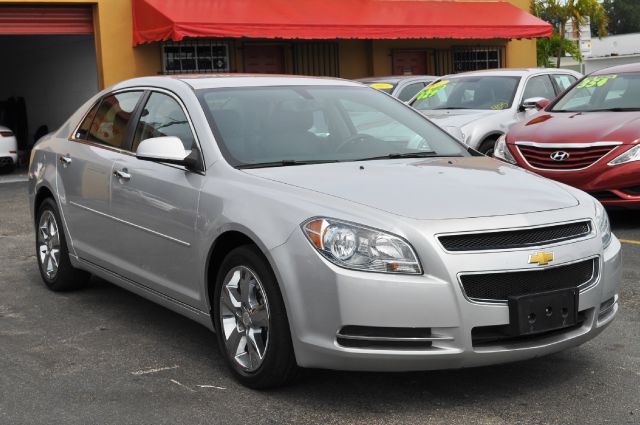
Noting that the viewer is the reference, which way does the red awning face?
facing the viewer

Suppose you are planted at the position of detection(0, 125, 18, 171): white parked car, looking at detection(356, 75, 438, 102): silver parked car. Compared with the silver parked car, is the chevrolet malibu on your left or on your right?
right

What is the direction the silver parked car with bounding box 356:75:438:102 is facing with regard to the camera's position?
facing the viewer and to the left of the viewer

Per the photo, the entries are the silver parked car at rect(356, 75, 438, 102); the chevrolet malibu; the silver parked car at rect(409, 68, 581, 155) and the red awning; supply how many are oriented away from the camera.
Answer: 0

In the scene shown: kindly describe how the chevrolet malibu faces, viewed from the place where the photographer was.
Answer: facing the viewer and to the right of the viewer

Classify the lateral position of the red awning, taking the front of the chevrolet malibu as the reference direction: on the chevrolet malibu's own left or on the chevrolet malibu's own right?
on the chevrolet malibu's own left

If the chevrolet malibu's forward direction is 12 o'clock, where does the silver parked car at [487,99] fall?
The silver parked car is roughly at 8 o'clock from the chevrolet malibu.

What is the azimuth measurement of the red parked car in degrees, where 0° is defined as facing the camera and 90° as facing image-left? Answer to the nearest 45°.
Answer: approximately 45°

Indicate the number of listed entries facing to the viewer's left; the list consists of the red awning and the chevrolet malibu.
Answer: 0

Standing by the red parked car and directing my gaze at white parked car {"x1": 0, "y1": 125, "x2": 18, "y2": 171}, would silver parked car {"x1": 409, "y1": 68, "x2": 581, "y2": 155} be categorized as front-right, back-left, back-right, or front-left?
front-right
